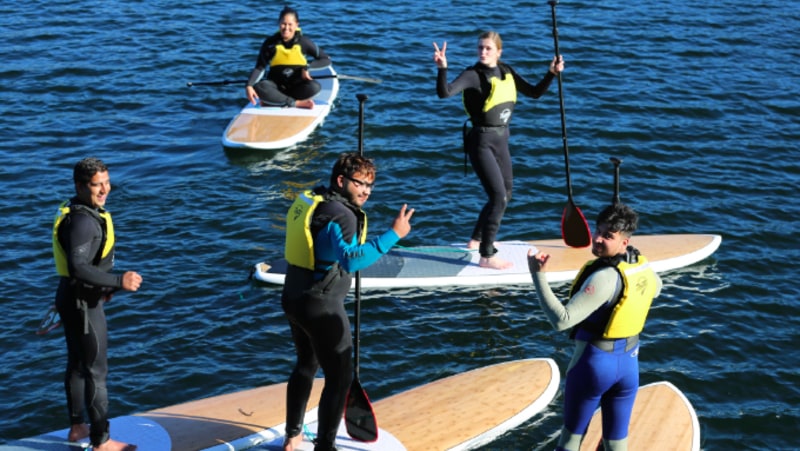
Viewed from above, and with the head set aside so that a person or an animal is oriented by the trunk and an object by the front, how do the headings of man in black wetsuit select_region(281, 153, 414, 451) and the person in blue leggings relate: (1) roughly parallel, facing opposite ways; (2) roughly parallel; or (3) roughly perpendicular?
roughly perpendicular

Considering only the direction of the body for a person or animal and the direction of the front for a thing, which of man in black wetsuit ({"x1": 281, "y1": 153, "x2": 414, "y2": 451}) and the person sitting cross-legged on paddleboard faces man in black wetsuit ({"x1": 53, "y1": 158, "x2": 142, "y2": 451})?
the person sitting cross-legged on paddleboard

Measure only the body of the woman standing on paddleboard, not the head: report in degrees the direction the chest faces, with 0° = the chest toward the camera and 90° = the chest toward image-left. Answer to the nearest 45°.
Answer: approximately 315°

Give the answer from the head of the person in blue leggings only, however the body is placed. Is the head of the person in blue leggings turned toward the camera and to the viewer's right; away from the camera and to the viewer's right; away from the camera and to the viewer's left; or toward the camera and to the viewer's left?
toward the camera and to the viewer's left

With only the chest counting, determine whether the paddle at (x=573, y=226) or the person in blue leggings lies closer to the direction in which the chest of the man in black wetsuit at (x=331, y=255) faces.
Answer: the paddle

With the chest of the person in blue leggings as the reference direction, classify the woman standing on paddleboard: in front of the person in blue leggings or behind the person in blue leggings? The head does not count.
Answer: in front

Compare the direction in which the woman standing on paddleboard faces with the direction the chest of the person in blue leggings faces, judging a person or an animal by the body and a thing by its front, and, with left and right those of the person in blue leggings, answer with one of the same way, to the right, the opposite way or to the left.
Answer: the opposite way

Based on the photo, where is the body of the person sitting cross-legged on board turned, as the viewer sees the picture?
toward the camera

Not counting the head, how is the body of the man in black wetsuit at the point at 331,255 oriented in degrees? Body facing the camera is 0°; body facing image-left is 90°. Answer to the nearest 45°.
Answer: approximately 225°

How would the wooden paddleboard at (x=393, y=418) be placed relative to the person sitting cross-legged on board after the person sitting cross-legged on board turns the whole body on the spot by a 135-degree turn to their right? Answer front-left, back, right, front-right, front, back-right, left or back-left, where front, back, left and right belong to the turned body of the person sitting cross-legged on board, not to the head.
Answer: back-left
